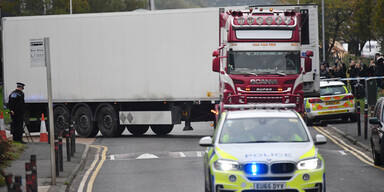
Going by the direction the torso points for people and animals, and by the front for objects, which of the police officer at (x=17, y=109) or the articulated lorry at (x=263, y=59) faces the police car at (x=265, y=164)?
the articulated lorry

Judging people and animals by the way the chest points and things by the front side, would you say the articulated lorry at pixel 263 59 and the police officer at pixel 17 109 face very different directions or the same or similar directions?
very different directions

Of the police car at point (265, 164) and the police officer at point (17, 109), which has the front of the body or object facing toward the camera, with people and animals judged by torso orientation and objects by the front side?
the police car

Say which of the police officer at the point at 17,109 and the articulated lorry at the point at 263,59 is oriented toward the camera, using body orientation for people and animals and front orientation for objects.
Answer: the articulated lorry

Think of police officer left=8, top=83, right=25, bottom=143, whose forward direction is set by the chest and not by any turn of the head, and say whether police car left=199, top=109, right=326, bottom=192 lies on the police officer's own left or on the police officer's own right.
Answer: on the police officer's own right

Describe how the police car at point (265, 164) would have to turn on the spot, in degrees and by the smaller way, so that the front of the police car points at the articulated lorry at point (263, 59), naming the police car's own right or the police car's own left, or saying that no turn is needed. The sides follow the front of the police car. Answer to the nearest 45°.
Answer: approximately 180°

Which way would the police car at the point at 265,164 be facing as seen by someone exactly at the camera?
facing the viewer

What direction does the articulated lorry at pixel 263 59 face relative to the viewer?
toward the camera

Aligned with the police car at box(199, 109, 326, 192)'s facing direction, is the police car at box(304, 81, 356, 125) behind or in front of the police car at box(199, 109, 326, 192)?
behind

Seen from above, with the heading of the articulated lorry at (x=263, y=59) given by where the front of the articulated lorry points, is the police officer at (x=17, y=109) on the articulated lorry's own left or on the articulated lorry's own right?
on the articulated lorry's own right

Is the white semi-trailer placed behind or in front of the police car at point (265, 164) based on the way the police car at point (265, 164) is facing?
behind

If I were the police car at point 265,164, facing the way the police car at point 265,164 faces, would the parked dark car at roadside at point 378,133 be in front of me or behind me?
behind

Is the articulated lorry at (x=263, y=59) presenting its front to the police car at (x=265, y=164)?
yes
